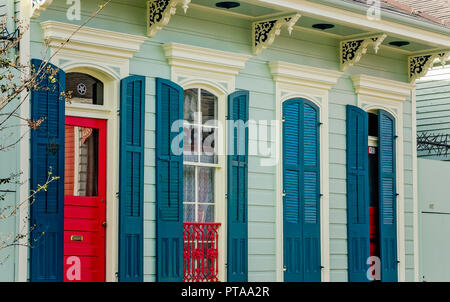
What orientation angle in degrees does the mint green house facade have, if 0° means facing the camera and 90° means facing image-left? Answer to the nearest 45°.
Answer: approximately 315°
